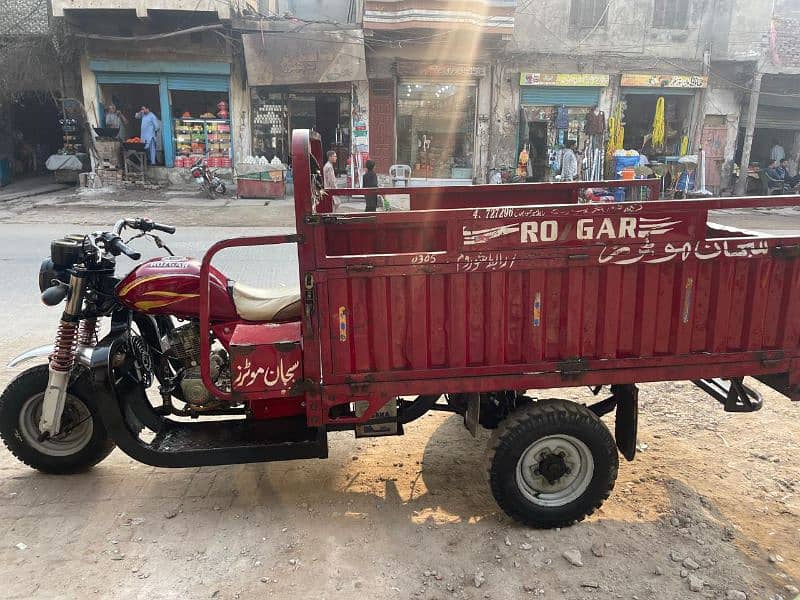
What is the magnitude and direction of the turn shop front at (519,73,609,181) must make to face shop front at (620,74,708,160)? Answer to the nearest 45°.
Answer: approximately 135° to its left

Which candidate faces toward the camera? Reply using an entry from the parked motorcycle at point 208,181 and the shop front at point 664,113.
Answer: the shop front

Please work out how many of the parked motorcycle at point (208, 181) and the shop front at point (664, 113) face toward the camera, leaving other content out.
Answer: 1

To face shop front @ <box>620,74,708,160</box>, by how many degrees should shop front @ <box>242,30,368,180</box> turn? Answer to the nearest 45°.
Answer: approximately 90° to its left

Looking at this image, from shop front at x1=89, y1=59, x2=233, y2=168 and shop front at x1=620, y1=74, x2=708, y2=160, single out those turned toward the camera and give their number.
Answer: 2

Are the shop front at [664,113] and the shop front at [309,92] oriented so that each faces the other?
no

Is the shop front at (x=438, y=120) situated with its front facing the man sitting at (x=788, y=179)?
no

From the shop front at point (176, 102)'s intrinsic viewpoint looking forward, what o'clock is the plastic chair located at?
The plastic chair is roughly at 10 o'clock from the shop front.

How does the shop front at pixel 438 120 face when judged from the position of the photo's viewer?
facing the viewer

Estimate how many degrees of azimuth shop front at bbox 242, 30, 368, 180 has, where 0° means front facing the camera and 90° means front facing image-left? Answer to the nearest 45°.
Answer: approximately 0°

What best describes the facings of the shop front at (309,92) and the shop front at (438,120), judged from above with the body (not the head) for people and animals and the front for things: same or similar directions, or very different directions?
same or similar directions

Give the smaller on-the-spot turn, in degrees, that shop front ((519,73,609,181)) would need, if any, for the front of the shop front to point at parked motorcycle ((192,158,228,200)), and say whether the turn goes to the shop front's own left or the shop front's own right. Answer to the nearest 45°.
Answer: approximately 45° to the shop front's own right

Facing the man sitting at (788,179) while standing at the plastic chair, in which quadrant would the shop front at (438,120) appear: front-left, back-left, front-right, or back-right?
front-left

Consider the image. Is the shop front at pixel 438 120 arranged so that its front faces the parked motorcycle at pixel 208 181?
no

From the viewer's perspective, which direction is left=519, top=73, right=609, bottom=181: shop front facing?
toward the camera

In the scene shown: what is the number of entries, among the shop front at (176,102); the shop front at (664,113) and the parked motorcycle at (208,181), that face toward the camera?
2

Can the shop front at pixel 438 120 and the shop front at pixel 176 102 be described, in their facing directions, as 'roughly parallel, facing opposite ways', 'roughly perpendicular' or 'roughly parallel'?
roughly parallel

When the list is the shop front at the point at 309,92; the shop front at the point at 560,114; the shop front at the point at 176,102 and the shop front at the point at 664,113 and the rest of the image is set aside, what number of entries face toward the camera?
4

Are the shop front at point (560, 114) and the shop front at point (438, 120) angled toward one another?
no

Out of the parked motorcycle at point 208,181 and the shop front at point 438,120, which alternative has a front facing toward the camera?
the shop front

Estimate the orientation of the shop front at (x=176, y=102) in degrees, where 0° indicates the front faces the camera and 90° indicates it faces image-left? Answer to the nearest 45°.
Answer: approximately 0°
